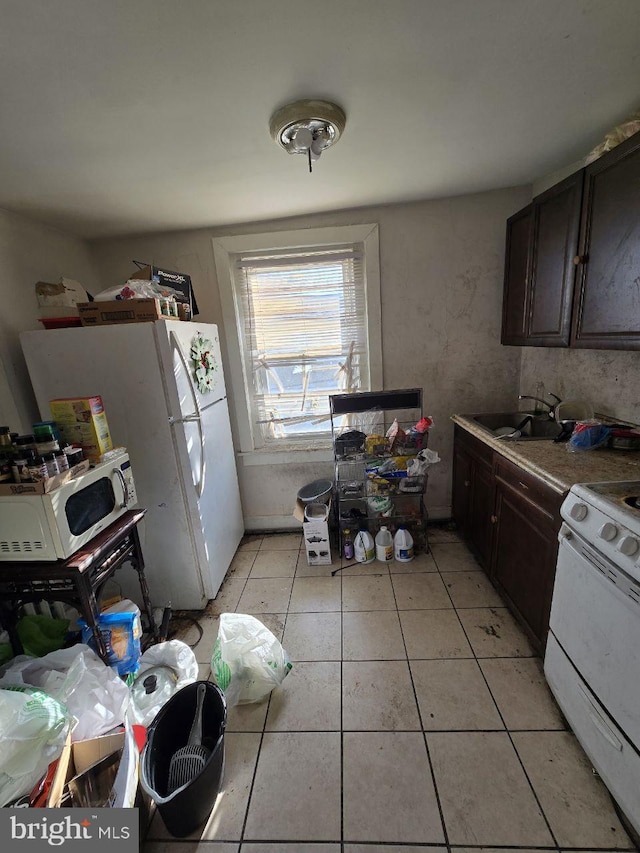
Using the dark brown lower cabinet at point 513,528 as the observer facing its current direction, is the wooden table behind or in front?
in front

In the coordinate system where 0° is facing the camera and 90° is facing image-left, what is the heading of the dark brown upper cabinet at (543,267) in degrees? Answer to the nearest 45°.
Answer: approximately 45°

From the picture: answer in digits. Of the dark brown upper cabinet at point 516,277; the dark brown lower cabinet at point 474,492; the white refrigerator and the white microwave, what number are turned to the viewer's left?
2

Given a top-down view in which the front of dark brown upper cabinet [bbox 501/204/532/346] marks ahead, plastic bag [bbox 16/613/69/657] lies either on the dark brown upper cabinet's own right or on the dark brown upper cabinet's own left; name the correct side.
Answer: on the dark brown upper cabinet's own left

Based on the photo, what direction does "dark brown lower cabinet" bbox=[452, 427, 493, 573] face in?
to the viewer's left

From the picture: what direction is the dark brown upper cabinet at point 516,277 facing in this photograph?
to the viewer's left

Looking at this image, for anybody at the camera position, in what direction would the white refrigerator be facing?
facing the viewer and to the right of the viewer

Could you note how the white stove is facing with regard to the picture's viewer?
facing the viewer and to the left of the viewer

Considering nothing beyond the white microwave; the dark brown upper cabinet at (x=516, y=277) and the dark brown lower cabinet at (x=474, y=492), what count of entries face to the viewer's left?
2

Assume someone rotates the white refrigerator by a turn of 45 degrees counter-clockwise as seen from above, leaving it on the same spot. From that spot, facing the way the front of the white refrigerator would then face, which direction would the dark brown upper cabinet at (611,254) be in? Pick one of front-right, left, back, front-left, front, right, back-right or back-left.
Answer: front-right

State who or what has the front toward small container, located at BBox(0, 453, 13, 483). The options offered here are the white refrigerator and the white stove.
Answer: the white stove

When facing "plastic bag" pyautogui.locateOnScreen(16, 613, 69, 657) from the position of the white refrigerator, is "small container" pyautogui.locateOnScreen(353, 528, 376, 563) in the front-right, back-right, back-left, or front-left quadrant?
back-left

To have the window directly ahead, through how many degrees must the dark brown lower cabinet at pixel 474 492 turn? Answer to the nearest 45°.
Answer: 0° — it already faces it
